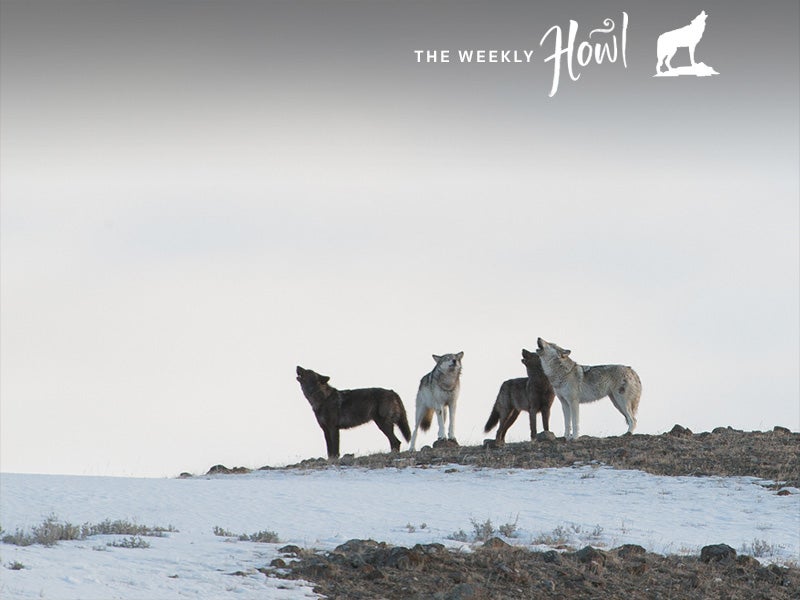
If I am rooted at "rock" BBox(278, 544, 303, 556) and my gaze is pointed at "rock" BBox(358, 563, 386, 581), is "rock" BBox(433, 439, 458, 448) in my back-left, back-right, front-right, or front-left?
back-left

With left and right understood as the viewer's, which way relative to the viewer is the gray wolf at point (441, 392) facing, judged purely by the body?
facing the viewer and to the right of the viewer

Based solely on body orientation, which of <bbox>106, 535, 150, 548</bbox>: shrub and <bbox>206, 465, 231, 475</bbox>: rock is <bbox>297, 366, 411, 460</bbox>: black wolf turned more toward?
the rock

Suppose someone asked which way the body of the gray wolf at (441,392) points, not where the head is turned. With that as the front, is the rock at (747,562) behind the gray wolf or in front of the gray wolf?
in front

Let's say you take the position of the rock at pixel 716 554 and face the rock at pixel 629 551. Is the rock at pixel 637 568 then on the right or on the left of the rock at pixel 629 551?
left

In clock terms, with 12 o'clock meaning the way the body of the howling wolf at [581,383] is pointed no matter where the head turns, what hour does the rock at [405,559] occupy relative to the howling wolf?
The rock is roughly at 9 o'clock from the howling wolf.

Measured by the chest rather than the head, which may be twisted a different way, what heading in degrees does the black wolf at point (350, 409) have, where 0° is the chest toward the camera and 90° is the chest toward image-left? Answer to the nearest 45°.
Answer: approximately 90°

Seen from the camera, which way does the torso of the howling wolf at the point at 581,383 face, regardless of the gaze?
to the viewer's left

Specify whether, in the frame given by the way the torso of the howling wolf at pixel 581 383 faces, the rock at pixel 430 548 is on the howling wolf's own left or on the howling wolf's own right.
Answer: on the howling wolf's own left

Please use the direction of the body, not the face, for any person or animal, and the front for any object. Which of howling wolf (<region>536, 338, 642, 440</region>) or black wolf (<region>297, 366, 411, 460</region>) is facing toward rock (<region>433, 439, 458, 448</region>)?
the howling wolf

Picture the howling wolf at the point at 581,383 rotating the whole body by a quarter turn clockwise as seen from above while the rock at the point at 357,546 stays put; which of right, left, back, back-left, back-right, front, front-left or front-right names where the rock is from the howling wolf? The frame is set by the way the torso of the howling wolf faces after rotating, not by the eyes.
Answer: back

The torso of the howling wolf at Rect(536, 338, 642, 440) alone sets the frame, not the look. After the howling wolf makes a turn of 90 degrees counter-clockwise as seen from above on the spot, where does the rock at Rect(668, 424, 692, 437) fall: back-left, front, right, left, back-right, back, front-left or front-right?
left

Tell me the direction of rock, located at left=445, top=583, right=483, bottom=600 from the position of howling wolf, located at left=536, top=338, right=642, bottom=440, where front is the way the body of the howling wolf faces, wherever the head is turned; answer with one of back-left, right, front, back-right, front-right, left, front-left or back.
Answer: left

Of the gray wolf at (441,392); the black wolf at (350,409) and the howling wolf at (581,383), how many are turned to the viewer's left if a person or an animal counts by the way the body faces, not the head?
2

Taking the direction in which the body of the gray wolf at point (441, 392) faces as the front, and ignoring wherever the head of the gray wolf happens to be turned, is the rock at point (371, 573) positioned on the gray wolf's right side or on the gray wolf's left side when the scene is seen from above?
on the gray wolf's right side

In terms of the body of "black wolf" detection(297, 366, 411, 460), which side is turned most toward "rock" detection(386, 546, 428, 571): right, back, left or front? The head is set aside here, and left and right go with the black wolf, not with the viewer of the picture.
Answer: left

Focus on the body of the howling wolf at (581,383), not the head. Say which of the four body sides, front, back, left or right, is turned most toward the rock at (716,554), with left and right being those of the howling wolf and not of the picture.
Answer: left

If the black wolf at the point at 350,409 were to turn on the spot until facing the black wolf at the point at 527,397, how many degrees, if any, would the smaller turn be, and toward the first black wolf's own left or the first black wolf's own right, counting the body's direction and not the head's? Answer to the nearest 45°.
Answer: approximately 180°
